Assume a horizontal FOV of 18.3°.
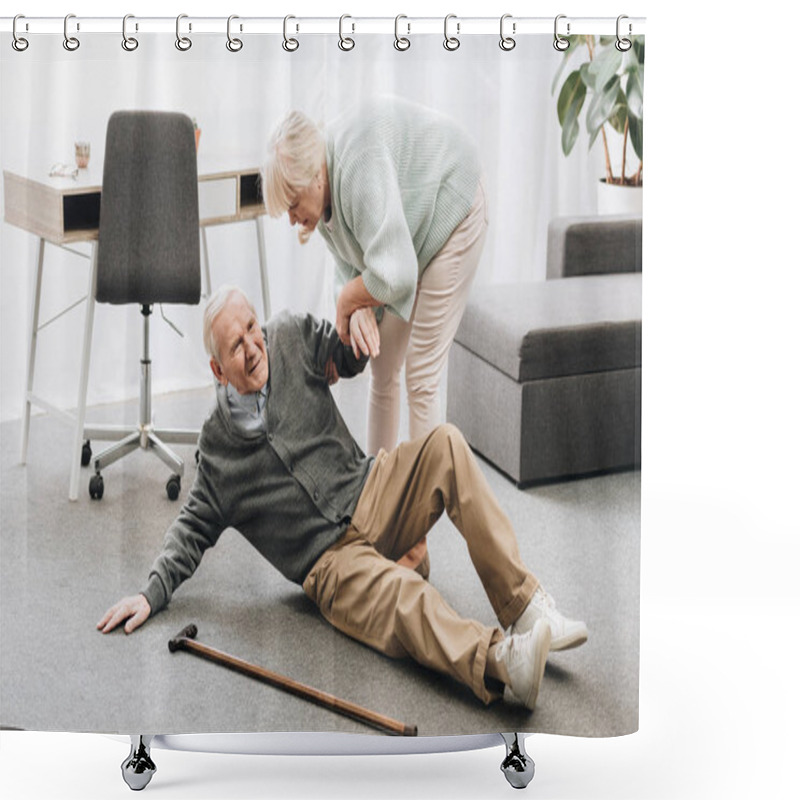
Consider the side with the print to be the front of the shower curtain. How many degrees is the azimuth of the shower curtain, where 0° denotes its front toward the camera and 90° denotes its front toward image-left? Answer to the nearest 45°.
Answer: approximately 0°
